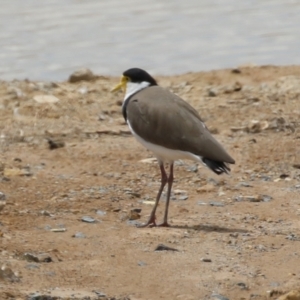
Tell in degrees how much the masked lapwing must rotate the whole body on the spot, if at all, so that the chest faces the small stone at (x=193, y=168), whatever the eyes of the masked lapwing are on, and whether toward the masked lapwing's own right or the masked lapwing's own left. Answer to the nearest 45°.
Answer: approximately 90° to the masked lapwing's own right

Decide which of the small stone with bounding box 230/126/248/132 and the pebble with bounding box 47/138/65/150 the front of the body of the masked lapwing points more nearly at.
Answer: the pebble

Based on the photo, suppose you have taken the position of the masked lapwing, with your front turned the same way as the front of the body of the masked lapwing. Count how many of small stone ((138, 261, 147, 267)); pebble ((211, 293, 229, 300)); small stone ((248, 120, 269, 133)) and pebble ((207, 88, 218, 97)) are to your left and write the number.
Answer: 2

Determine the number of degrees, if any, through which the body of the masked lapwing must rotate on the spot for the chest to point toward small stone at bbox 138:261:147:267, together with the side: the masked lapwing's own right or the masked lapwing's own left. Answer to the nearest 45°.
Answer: approximately 90° to the masked lapwing's own left

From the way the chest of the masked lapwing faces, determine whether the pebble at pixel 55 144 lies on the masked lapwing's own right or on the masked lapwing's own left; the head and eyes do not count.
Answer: on the masked lapwing's own right

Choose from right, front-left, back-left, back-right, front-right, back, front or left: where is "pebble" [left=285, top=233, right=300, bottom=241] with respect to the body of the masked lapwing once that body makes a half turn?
front-right

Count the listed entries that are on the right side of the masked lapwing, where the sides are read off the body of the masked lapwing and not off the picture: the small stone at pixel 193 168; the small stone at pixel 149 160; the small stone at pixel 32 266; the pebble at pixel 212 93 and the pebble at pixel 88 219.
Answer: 3

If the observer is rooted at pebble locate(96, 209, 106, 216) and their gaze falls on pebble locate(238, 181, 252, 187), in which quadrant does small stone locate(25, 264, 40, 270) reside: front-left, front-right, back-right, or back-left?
back-right

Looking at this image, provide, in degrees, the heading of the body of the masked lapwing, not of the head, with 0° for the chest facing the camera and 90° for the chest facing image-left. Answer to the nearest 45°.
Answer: approximately 90°

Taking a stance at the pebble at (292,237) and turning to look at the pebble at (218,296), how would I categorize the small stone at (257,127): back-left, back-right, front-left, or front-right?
back-right
